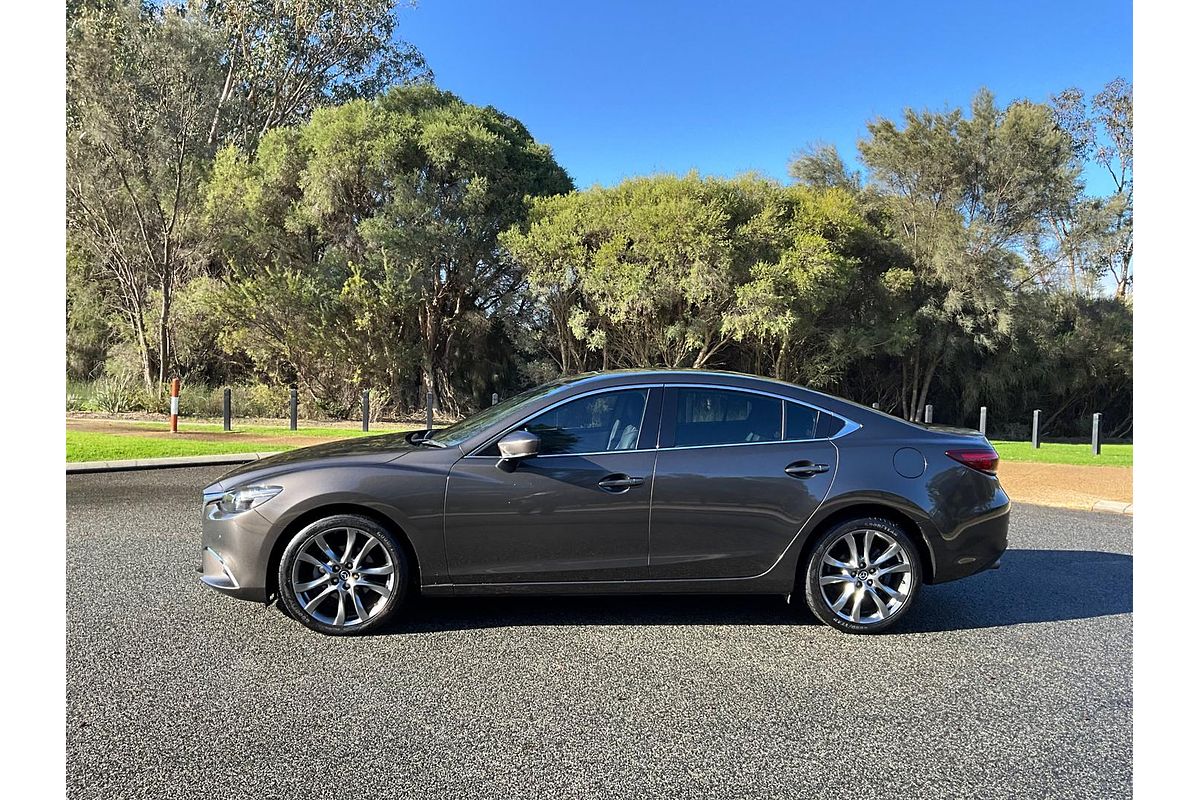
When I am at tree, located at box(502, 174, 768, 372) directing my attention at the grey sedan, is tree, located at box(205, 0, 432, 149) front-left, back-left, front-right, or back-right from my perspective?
back-right

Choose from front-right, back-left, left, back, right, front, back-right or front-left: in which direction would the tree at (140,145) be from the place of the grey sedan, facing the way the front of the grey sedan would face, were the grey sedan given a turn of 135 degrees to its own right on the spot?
left

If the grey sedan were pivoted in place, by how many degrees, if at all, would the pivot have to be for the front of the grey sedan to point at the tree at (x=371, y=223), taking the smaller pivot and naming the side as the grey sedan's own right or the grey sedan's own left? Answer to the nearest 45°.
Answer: approximately 90° to the grey sedan's own right

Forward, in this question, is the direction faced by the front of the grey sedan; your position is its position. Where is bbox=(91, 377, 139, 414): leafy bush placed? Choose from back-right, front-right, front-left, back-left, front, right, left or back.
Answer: front-right

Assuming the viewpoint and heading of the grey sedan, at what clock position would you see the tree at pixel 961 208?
The tree is roughly at 4 o'clock from the grey sedan.

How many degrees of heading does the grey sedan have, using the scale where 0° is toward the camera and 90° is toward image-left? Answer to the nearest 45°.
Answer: approximately 90°

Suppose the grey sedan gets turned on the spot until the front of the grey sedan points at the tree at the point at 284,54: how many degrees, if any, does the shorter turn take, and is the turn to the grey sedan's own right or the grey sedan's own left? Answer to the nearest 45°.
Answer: approximately 45° to the grey sedan's own right

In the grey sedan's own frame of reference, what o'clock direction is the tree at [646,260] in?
The tree is roughly at 3 o'clock from the grey sedan.
